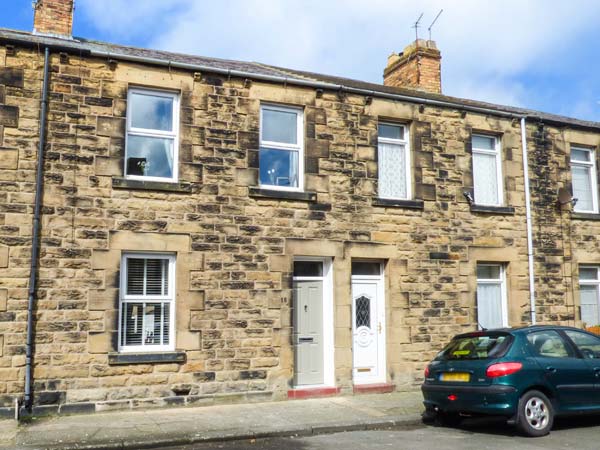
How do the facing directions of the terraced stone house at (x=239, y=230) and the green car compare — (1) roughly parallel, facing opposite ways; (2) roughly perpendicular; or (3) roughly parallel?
roughly perpendicular

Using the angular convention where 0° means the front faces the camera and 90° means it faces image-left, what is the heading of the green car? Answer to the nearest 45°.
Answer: approximately 225°

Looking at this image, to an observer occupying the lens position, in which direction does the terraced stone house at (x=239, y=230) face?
facing the viewer and to the right of the viewer

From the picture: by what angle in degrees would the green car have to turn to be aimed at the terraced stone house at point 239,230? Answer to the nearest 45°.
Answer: approximately 135° to its left

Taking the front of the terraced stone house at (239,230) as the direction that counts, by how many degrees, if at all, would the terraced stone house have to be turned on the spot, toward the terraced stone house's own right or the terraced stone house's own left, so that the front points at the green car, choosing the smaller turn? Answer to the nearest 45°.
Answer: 0° — it already faces it

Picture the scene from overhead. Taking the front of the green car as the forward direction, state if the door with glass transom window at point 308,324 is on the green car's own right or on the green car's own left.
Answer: on the green car's own left

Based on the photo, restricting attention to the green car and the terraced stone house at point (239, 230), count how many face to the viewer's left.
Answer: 0
